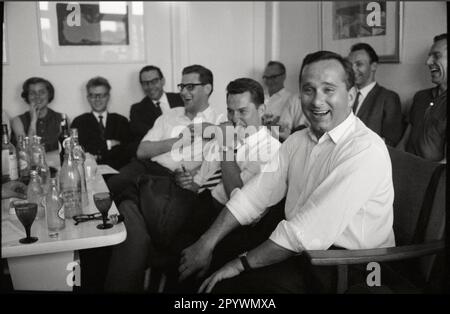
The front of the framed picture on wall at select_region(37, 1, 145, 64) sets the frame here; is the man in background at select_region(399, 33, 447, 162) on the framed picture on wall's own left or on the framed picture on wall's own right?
on the framed picture on wall's own left

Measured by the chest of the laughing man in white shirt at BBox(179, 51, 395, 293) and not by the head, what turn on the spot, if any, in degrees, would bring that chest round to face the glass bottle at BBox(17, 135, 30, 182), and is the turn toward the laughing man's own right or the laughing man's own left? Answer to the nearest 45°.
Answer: approximately 45° to the laughing man's own right

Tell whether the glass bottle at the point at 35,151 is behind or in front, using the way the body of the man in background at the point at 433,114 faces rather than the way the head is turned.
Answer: in front

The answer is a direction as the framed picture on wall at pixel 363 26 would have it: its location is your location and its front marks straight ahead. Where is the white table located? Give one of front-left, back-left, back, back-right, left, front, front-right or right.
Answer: front-right
